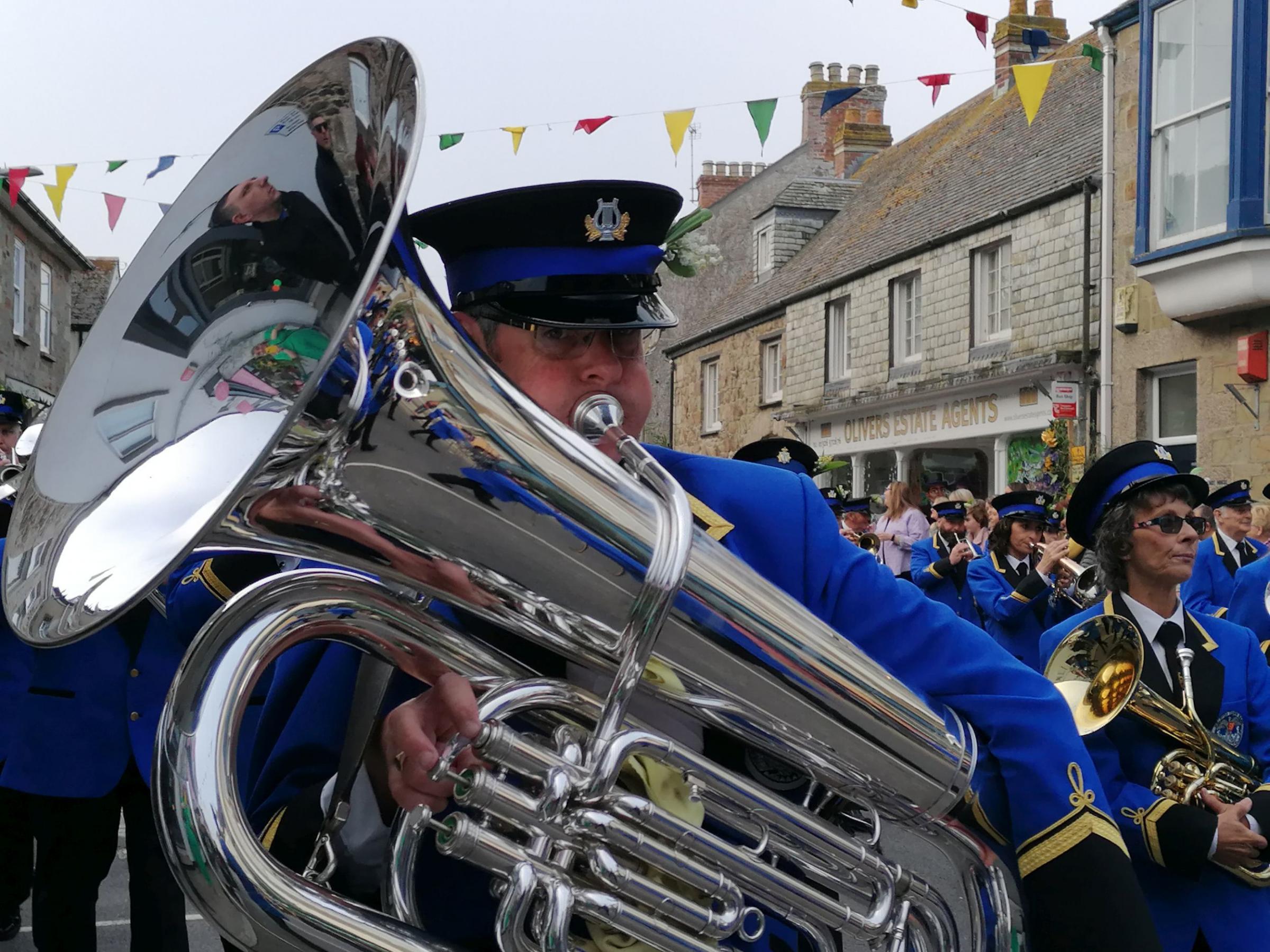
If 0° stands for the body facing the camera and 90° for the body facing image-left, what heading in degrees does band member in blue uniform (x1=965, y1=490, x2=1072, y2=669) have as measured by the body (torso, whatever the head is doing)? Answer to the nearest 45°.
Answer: approximately 315°

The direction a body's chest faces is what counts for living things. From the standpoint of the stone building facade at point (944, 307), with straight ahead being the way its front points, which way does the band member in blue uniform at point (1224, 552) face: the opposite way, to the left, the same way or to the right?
to the left

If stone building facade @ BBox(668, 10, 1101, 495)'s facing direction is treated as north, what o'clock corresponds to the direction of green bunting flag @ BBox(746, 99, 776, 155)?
The green bunting flag is roughly at 11 o'clock from the stone building facade.
